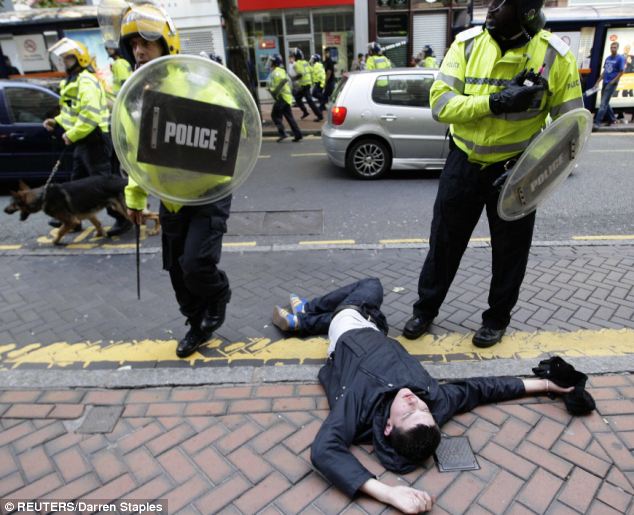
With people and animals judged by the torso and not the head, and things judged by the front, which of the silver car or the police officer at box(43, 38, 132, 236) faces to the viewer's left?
the police officer

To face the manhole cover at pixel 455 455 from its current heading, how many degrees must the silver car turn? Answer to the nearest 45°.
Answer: approximately 90° to its right

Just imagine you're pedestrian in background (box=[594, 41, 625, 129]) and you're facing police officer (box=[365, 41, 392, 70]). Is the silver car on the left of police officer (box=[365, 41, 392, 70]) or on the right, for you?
left

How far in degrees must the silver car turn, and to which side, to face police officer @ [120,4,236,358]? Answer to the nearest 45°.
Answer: approximately 90° to its right

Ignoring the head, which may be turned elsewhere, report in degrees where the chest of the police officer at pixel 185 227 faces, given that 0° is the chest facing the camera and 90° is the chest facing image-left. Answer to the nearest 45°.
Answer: approximately 45°

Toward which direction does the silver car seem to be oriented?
to the viewer's right

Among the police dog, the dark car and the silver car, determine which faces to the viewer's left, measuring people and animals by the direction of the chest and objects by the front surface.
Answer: the police dog

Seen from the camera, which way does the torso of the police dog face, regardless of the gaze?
to the viewer's left

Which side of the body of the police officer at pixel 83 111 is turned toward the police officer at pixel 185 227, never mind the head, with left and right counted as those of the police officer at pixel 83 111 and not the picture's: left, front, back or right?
left

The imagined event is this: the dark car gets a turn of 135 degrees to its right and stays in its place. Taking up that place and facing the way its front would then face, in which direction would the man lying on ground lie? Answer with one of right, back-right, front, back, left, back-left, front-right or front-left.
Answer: front-left

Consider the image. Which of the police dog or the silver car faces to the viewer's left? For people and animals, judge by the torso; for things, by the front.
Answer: the police dog

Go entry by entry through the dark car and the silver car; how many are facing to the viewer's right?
2
